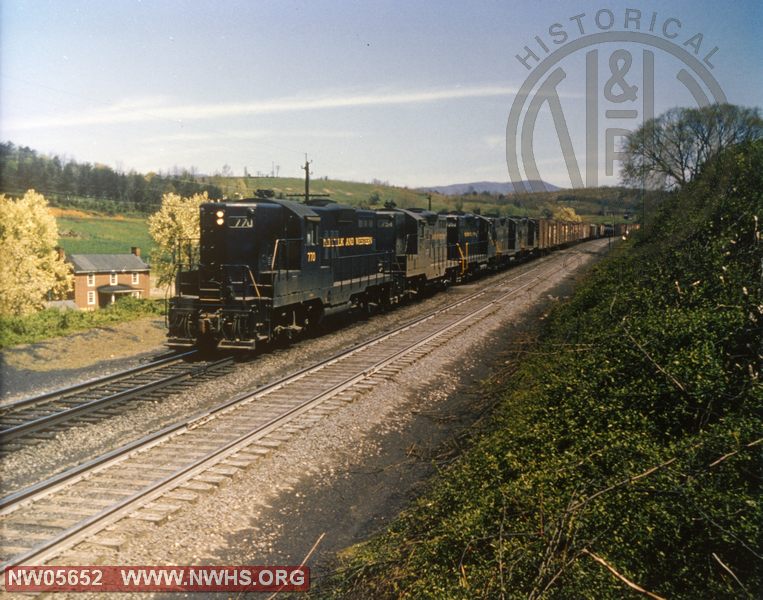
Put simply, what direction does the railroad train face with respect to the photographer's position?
facing the viewer and to the left of the viewer

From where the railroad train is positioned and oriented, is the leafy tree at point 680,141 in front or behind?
behind

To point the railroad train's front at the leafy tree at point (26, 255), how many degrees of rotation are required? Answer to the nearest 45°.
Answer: approximately 90° to its right
